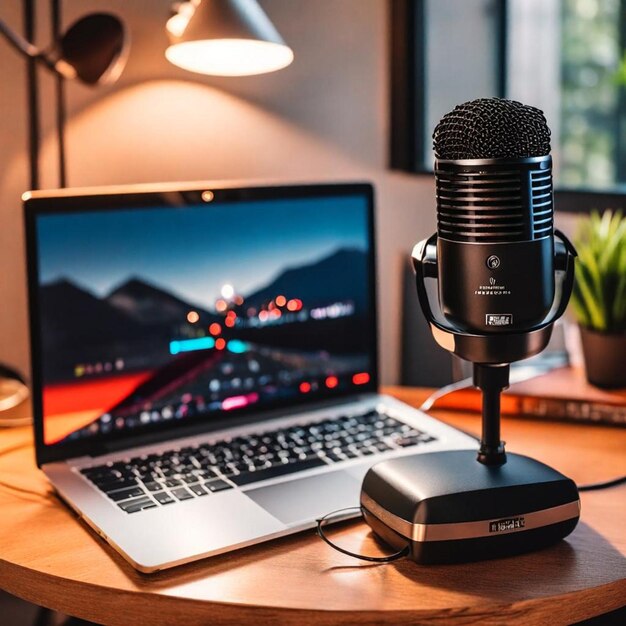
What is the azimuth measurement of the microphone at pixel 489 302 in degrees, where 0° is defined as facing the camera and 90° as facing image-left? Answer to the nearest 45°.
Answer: approximately 0°

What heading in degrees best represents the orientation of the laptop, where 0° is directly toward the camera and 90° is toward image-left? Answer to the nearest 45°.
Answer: approximately 315°

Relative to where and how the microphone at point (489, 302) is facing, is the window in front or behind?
behind

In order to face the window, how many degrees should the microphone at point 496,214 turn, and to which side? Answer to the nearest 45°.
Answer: approximately 180°

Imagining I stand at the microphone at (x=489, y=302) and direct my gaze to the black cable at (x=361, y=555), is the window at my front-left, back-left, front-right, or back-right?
back-right

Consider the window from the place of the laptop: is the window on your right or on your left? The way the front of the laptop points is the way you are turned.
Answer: on your left
